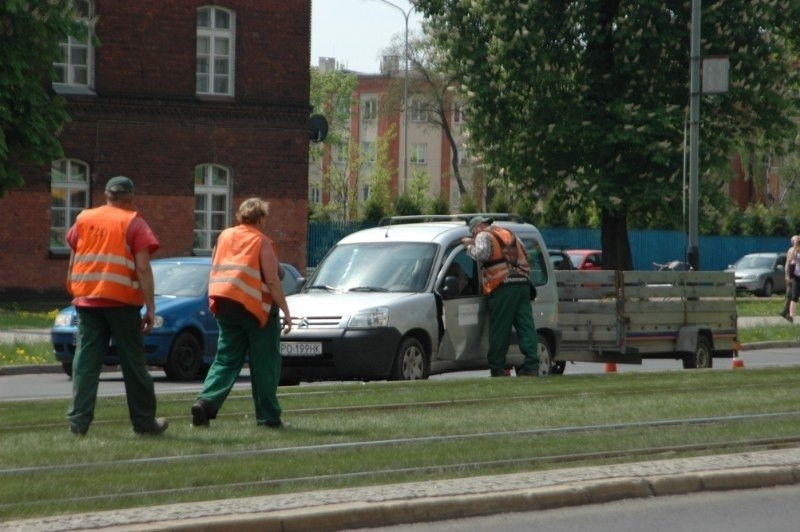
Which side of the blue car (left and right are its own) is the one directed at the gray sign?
back

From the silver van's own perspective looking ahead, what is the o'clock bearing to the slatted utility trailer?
The slatted utility trailer is roughly at 6 o'clock from the silver van.

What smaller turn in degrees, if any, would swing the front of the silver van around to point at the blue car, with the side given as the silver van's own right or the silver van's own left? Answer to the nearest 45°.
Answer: approximately 90° to the silver van's own right

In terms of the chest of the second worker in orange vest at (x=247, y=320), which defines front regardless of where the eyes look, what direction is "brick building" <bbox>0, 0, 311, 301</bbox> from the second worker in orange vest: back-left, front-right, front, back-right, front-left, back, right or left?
front-left

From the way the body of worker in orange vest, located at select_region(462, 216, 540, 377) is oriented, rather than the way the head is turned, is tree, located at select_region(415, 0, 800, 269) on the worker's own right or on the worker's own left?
on the worker's own right

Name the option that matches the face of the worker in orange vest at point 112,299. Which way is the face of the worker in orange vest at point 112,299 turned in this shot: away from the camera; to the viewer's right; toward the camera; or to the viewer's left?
away from the camera

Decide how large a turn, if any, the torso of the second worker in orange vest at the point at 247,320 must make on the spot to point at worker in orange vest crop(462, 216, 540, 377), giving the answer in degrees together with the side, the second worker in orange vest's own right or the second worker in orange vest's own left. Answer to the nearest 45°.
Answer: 0° — they already face them

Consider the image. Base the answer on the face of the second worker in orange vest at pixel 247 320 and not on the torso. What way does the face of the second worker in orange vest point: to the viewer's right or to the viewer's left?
to the viewer's right

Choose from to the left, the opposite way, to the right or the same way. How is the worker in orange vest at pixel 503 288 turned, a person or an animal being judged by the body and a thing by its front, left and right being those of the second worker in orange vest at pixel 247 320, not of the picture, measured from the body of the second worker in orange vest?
to the left

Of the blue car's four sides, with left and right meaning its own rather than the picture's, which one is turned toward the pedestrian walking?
back

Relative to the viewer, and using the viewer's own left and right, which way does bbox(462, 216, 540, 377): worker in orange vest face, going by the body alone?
facing away from the viewer and to the left of the viewer
